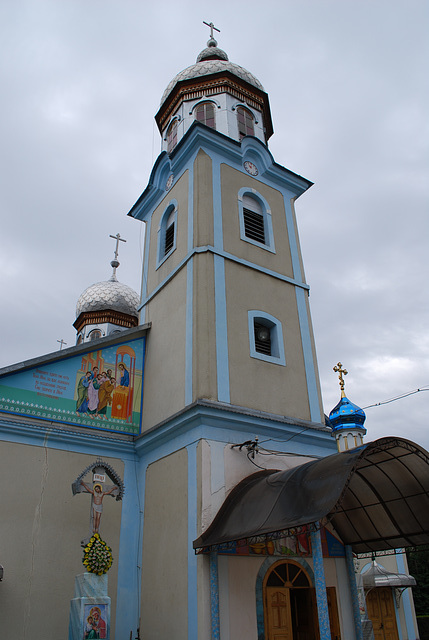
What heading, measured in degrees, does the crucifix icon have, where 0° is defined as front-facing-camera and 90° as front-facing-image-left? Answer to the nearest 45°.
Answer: approximately 0°
